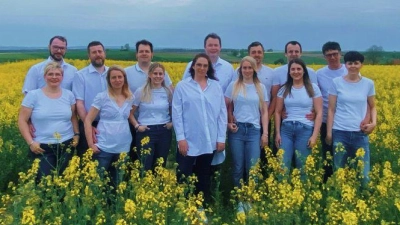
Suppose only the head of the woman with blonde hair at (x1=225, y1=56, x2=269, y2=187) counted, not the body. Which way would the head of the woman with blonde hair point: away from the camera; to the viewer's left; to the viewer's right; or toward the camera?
toward the camera

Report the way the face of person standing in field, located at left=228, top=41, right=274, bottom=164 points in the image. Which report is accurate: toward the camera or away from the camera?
toward the camera

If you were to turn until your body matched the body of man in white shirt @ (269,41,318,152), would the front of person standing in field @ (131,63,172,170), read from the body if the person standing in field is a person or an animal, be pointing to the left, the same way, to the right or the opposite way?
the same way

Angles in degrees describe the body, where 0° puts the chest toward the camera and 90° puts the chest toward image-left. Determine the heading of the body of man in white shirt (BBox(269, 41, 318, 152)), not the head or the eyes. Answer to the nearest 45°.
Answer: approximately 0°

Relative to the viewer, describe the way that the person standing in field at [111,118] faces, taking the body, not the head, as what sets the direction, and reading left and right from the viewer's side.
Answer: facing the viewer and to the right of the viewer

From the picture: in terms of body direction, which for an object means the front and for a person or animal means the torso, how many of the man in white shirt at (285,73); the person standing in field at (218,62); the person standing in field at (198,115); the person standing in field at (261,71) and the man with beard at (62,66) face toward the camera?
5

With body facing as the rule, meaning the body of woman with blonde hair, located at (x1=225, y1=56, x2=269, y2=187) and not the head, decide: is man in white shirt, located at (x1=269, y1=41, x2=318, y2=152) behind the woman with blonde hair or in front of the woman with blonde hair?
behind

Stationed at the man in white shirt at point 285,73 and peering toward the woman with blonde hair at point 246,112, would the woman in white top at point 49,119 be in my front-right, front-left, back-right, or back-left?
front-right

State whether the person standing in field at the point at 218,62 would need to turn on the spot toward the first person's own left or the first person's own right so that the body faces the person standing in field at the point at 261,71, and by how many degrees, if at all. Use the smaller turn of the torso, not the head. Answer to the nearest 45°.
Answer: approximately 90° to the first person's own left

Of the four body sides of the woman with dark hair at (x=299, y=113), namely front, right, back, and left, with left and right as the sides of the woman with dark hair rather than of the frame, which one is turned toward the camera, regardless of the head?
front

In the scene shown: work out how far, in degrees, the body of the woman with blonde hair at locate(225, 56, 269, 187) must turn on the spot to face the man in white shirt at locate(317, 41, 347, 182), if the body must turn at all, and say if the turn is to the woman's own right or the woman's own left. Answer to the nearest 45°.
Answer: approximately 135° to the woman's own left

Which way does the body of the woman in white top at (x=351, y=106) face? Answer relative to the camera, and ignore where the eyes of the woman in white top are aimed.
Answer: toward the camera

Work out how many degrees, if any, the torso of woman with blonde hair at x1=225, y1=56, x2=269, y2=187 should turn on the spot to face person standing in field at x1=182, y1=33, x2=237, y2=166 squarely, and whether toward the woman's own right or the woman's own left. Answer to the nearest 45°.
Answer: approximately 135° to the woman's own right

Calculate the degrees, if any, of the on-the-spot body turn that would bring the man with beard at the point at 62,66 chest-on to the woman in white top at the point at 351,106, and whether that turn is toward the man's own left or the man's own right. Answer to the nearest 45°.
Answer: approximately 45° to the man's own left

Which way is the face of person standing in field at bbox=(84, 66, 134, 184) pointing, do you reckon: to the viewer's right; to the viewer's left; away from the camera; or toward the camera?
toward the camera

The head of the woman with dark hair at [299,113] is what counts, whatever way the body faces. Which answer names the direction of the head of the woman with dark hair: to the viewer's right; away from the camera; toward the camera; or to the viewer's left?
toward the camera

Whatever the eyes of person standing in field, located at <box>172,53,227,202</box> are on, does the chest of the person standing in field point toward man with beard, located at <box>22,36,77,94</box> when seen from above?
no

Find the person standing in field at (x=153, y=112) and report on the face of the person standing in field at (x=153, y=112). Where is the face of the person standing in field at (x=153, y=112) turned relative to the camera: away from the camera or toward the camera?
toward the camera

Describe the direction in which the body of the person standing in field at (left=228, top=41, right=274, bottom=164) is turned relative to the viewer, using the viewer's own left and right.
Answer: facing the viewer

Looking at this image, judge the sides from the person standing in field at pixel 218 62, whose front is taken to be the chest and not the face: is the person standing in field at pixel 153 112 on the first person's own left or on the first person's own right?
on the first person's own right
